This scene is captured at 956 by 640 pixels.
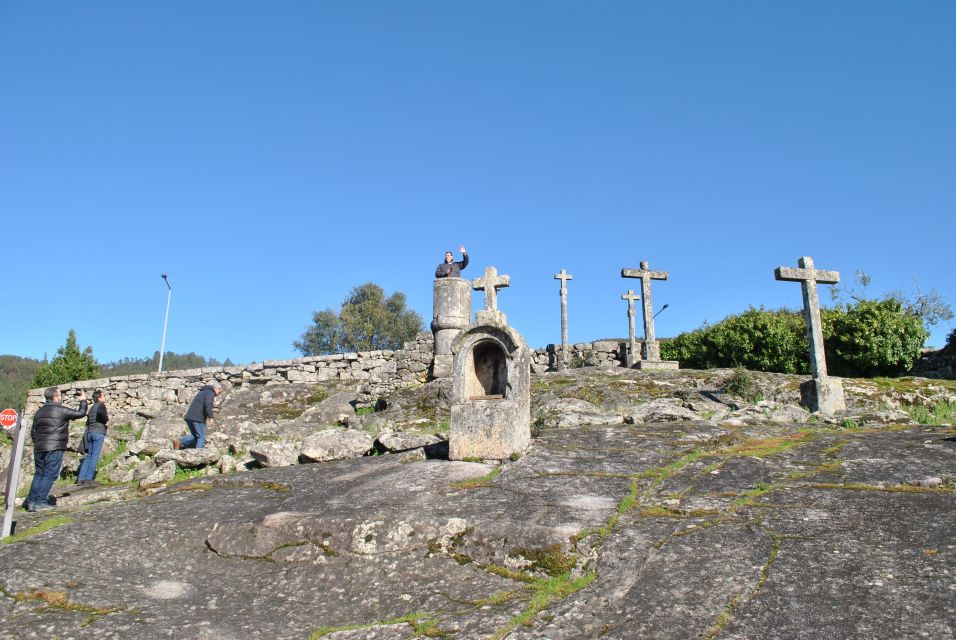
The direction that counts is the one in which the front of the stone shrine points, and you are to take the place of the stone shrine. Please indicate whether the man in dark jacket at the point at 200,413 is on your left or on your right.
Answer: on your right

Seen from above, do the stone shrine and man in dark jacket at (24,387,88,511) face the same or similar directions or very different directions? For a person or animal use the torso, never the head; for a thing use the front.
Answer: very different directions

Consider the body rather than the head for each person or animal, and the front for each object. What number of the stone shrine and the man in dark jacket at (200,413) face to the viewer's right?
1

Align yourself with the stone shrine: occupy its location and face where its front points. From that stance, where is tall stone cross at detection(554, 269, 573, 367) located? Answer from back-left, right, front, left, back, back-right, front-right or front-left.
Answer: back

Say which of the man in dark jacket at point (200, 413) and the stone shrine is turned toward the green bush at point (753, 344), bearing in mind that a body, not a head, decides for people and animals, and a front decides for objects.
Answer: the man in dark jacket

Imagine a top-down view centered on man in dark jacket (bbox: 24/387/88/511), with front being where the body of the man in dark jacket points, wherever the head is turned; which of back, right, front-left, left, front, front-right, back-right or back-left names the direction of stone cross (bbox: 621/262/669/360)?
front-right

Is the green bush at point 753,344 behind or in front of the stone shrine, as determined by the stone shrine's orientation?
behind

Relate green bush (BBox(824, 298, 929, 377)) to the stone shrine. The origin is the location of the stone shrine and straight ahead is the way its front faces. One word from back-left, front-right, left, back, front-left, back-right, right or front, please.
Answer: back-left

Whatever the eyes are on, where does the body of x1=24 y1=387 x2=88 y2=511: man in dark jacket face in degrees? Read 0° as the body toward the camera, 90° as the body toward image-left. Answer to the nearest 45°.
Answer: approximately 225°

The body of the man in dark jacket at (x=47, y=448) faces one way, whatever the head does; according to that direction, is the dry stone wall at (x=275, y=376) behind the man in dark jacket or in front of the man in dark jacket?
in front

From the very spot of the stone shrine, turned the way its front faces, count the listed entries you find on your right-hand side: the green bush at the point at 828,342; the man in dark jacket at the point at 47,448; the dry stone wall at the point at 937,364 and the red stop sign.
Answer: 2

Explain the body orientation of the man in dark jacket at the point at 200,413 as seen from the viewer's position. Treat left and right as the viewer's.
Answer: facing to the right of the viewer

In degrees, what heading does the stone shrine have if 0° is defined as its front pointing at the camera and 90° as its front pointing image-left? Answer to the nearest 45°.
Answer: approximately 0°
